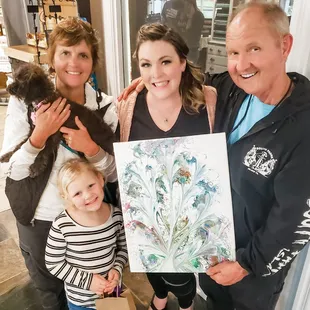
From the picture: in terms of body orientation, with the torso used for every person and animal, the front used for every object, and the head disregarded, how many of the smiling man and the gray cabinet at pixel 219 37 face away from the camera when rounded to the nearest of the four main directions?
0

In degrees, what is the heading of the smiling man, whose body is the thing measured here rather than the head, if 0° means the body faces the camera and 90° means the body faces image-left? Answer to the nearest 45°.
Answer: approximately 45°

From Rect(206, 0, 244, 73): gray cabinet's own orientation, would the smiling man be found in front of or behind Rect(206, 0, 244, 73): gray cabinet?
in front

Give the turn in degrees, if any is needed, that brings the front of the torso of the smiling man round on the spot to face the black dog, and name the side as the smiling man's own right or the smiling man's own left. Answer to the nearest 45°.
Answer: approximately 45° to the smiling man's own right

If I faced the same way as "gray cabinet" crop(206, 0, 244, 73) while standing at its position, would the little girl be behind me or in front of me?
in front

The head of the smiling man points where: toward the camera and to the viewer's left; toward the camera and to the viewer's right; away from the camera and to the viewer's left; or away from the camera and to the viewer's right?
toward the camera and to the viewer's left

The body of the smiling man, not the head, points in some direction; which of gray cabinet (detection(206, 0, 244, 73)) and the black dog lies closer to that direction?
the black dog

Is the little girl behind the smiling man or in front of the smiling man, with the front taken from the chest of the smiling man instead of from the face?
in front
